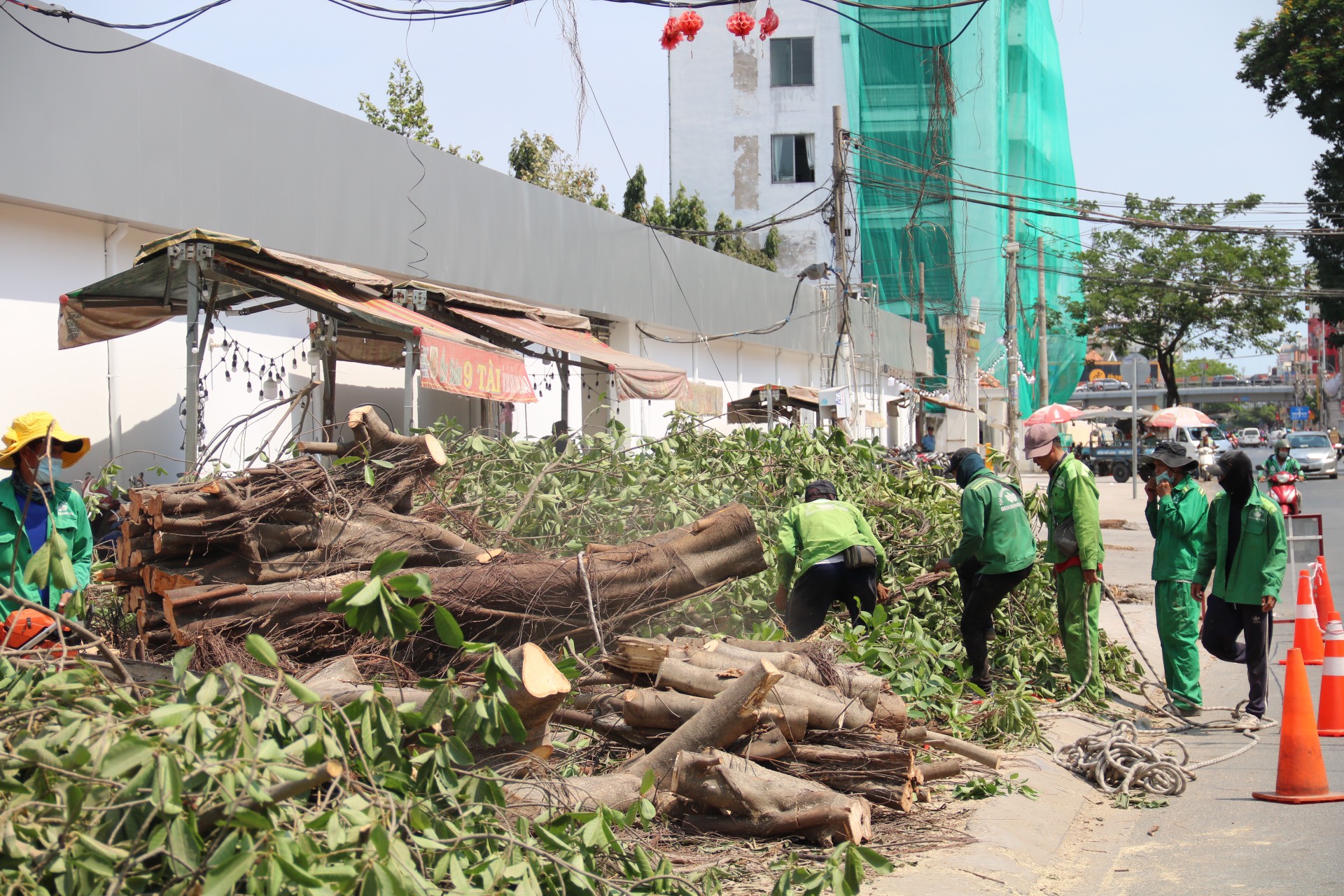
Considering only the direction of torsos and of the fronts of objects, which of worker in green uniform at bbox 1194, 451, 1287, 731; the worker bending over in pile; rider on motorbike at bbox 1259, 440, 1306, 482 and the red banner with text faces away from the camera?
the worker bending over in pile

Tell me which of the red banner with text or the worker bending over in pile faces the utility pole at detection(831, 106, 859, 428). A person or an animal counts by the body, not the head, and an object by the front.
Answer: the worker bending over in pile

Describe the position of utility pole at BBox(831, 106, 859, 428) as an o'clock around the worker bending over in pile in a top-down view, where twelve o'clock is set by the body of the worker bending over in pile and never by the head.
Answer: The utility pole is roughly at 12 o'clock from the worker bending over in pile.

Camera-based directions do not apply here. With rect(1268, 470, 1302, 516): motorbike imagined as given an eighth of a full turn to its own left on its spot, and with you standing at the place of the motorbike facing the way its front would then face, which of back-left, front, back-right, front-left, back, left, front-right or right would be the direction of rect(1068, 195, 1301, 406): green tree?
back-left

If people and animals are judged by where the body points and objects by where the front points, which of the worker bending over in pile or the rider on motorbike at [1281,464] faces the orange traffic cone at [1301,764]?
the rider on motorbike

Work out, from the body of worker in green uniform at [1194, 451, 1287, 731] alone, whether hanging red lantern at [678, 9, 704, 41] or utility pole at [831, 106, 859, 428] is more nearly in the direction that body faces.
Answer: the hanging red lantern

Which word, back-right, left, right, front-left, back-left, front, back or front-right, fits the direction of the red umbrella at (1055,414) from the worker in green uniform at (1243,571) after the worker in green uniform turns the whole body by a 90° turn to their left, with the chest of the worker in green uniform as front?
back-left

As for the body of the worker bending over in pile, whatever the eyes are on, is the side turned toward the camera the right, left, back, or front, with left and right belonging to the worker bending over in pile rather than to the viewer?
back

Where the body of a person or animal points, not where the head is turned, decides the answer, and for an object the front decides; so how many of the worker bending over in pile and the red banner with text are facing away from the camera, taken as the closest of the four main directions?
1

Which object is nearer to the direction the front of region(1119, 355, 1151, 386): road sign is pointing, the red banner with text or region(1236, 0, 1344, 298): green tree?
the green tree
